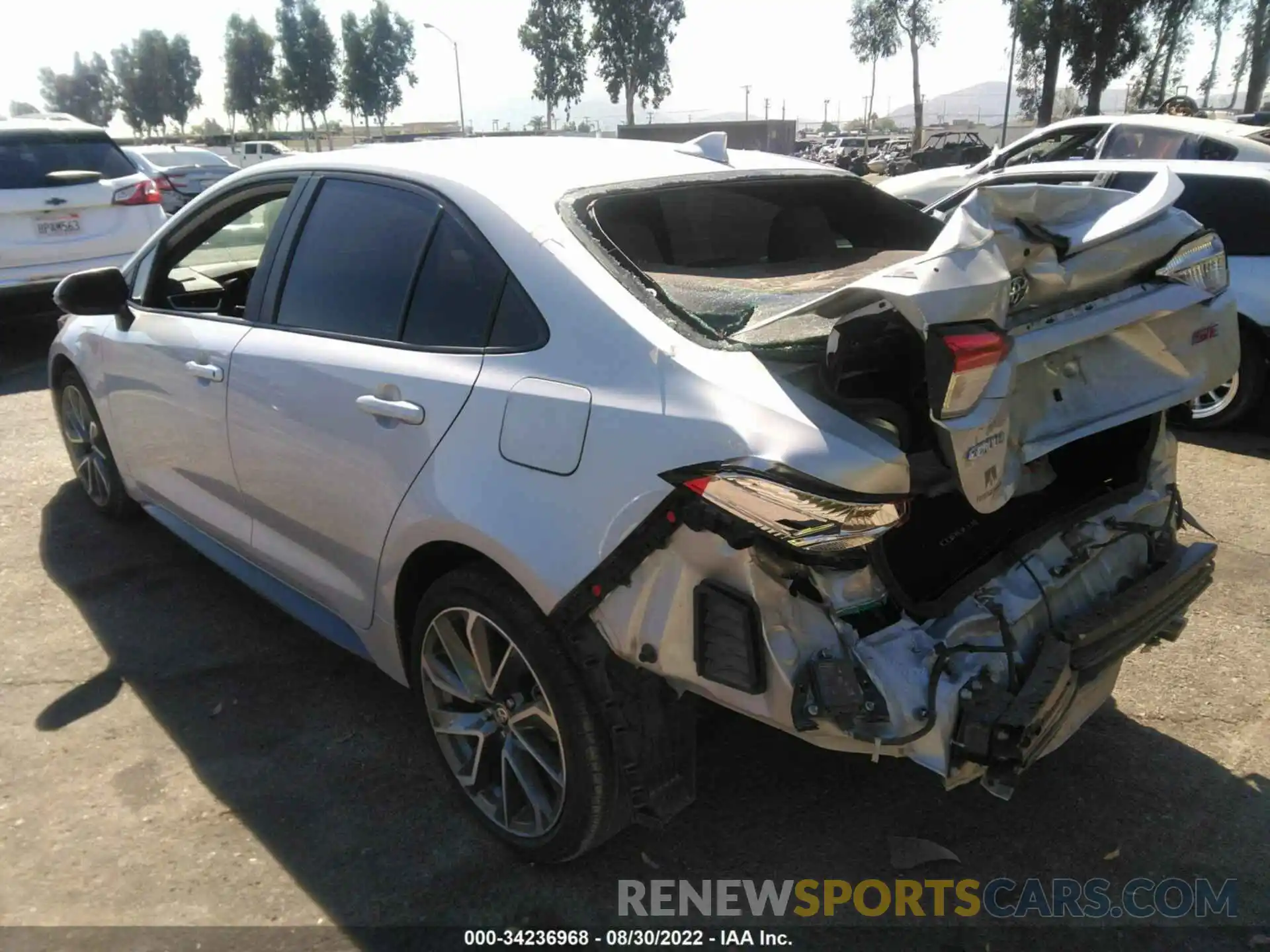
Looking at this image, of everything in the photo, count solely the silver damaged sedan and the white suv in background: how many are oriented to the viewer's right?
0

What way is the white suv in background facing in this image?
away from the camera

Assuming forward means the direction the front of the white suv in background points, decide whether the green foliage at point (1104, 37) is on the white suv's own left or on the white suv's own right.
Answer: on the white suv's own right

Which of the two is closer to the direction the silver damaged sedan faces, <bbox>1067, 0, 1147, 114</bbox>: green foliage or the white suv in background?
the white suv in background

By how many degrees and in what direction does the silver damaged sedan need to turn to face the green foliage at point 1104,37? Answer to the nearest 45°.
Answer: approximately 90° to its right

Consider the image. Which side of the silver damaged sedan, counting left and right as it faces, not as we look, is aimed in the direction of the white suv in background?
front

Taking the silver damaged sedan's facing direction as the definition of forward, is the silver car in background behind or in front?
in front

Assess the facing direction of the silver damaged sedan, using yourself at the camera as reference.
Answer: facing away from the viewer and to the left of the viewer

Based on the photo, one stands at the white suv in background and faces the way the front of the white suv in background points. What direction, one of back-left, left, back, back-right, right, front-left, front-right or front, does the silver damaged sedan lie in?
back
